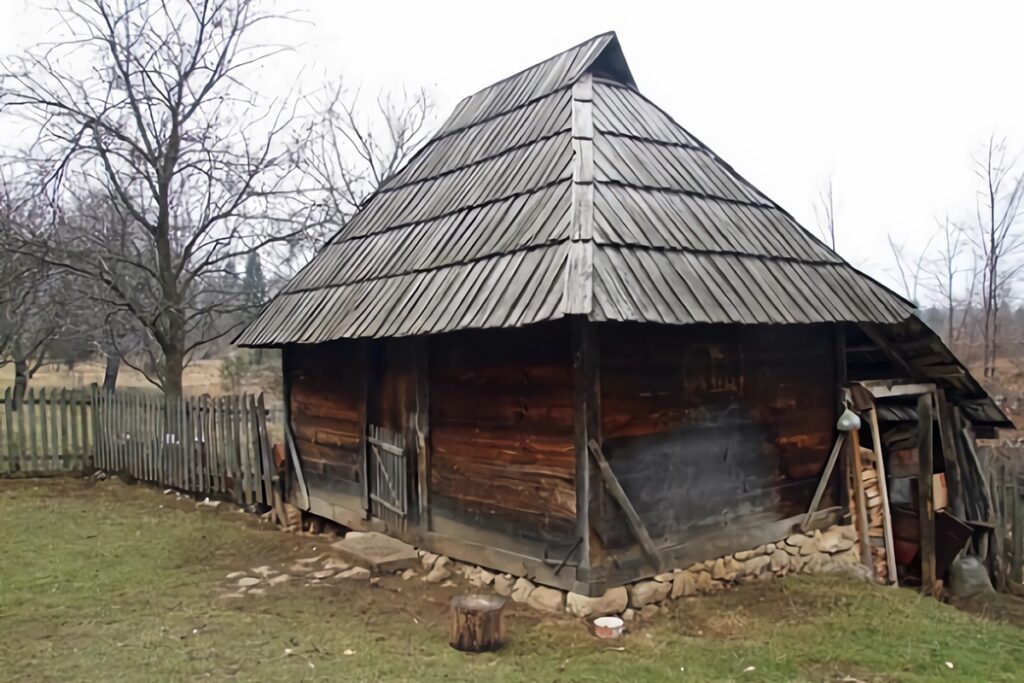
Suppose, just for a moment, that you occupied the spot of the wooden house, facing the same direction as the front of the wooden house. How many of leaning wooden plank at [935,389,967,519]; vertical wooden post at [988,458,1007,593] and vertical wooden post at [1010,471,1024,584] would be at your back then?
3

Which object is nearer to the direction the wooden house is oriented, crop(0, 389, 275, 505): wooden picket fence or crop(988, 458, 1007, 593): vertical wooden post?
the wooden picket fence

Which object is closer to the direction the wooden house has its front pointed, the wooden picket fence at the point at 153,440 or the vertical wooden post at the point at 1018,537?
the wooden picket fence

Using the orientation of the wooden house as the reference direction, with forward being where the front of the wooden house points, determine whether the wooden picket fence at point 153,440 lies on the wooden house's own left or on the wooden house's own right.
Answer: on the wooden house's own right

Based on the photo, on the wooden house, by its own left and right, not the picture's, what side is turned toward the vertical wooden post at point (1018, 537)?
back

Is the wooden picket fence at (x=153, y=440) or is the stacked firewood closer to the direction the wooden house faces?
the wooden picket fence

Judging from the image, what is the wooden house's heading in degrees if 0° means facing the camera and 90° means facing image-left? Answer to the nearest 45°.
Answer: approximately 45°

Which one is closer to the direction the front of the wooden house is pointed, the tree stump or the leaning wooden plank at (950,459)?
the tree stump
